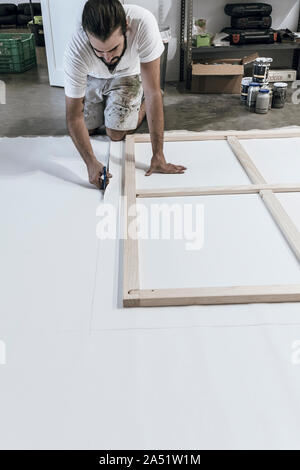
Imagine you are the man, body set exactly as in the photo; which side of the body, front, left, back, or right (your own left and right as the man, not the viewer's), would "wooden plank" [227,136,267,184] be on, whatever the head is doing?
left

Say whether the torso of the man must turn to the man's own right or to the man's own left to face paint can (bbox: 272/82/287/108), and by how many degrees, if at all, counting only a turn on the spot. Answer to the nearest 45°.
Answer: approximately 135° to the man's own left

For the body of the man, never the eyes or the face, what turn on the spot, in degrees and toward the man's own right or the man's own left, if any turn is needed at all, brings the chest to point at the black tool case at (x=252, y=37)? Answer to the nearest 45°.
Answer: approximately 135° to the man's own left

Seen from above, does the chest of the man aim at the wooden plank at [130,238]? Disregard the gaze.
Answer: yes

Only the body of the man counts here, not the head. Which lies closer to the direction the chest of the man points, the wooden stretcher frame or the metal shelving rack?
the wooden stretcher frame

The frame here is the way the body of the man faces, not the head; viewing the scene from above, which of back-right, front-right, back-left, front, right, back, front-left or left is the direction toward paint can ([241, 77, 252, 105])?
back-left

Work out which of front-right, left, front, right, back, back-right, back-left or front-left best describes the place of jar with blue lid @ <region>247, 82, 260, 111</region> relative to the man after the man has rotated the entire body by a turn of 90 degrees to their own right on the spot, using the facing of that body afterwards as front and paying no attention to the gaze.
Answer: back-right

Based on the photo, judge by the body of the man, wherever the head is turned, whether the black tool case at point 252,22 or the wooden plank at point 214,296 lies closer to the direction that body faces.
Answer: the wooden plank

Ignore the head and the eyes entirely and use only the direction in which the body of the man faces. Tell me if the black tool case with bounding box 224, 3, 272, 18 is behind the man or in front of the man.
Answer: behind

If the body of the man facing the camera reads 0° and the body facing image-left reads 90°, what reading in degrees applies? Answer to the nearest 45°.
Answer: approximately 0°

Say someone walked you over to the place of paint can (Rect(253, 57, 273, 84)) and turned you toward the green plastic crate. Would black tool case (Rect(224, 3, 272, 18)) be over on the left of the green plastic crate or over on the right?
right

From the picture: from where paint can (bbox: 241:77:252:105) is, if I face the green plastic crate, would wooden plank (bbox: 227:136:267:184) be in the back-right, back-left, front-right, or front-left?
back-left

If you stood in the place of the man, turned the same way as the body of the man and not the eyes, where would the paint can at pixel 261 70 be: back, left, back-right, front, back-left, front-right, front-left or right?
back-left
